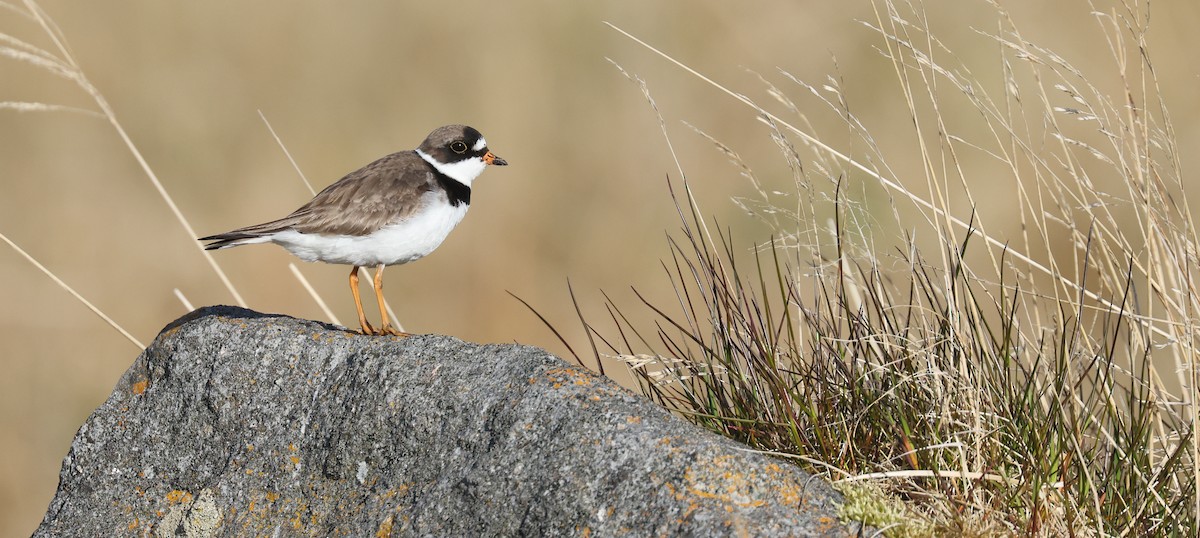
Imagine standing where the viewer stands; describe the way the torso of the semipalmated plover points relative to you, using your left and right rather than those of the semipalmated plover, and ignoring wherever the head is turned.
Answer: facing to the right of the viewer
